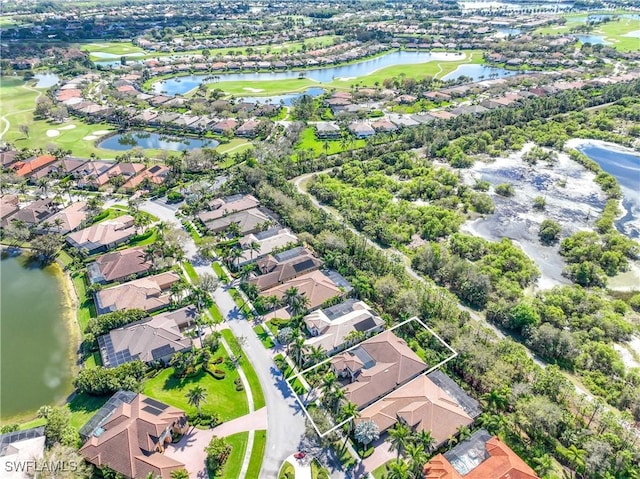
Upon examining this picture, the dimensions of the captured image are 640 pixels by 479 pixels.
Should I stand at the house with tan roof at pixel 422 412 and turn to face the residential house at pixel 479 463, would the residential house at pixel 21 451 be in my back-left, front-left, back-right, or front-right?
back-right

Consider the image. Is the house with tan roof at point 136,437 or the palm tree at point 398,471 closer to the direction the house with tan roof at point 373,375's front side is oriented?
the house with tan roof

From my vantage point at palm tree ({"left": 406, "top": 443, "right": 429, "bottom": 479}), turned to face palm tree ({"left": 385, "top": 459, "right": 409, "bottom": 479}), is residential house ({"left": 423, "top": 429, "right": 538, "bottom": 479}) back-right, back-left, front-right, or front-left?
back-left

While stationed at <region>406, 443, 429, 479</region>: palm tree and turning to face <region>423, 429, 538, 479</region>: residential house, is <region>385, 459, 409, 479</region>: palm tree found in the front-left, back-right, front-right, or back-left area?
back-right

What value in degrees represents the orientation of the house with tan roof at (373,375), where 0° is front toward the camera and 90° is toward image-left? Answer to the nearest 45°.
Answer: approximately 45°

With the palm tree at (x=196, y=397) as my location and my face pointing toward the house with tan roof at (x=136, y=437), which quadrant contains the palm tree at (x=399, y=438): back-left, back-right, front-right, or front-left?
back-left

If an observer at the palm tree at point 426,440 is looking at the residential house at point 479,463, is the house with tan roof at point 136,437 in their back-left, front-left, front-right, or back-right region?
back-right

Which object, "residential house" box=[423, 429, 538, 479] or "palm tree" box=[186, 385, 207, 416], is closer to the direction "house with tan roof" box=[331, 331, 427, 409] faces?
the palm tree

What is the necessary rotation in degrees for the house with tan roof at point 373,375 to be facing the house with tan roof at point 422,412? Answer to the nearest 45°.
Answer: approximately 90° to its left

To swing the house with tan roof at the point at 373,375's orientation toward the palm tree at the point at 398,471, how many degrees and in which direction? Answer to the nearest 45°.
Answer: approximately 45° to its left

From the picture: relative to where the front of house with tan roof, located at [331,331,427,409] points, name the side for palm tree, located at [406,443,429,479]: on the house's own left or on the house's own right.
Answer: on the house's own left
